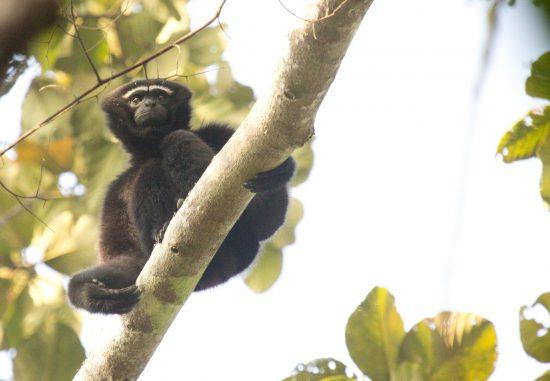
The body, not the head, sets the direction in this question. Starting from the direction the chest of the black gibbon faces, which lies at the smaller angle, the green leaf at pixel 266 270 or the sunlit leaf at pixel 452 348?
the sunlit leaf

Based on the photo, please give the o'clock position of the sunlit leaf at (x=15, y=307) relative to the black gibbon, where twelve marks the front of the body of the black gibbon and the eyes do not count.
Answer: The sunlit leaf is roughly at 4 o'clock from the black gibbon.

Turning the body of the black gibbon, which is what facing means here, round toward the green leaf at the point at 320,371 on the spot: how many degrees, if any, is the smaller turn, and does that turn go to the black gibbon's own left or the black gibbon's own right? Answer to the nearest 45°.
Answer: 0° — it already faces it

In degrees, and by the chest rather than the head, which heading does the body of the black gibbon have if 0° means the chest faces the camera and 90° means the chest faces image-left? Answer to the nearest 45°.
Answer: approximately 0°
